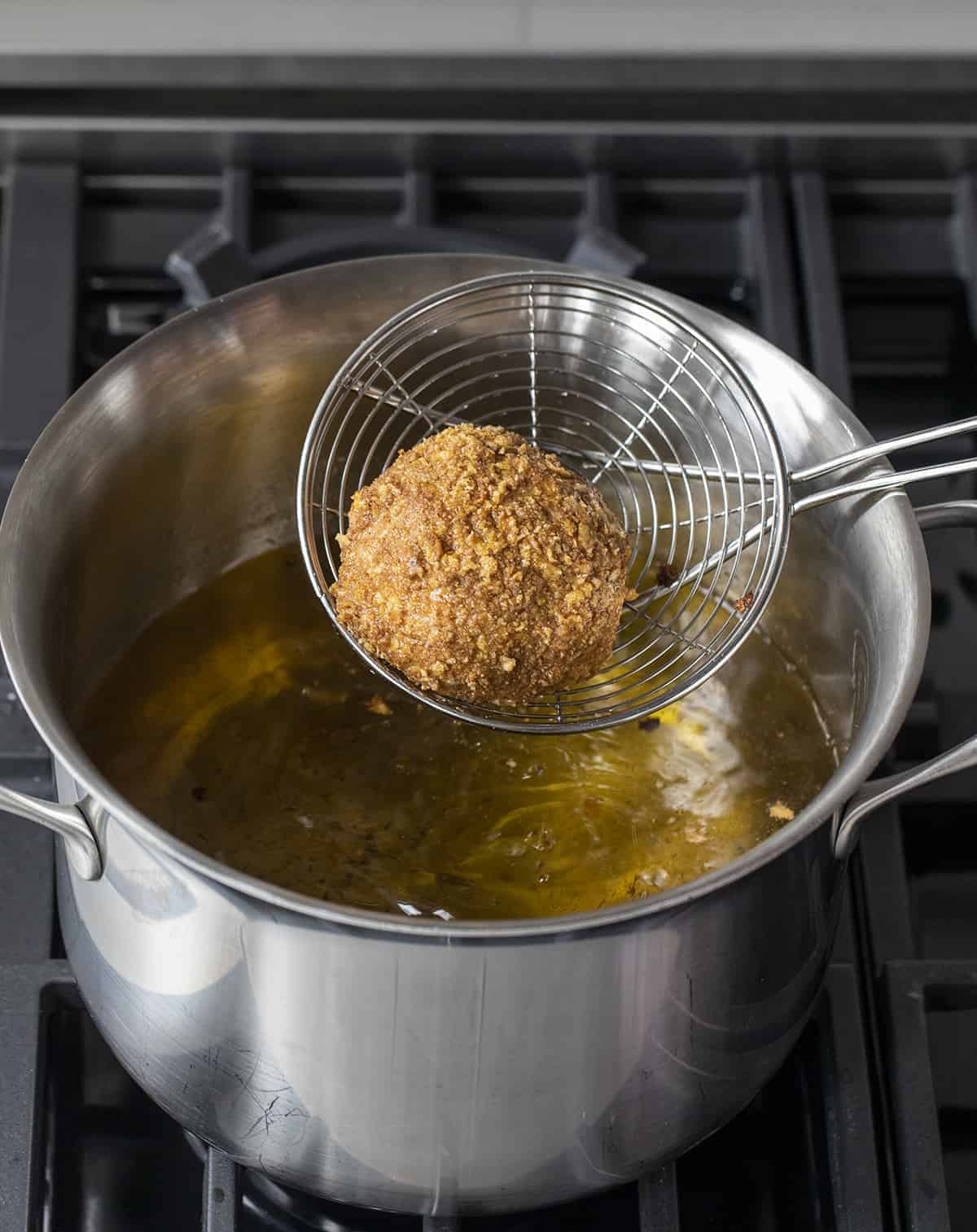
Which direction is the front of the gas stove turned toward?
toward the camera
